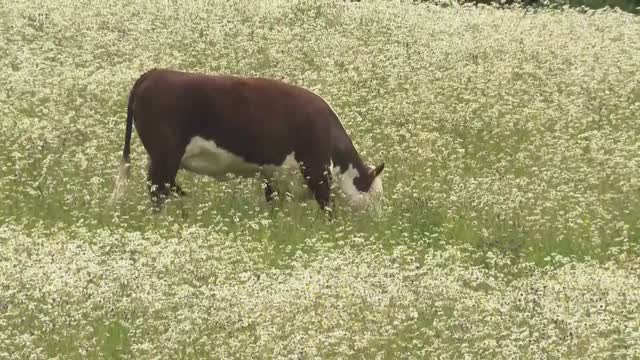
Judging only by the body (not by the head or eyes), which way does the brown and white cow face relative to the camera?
to the viewer's right
